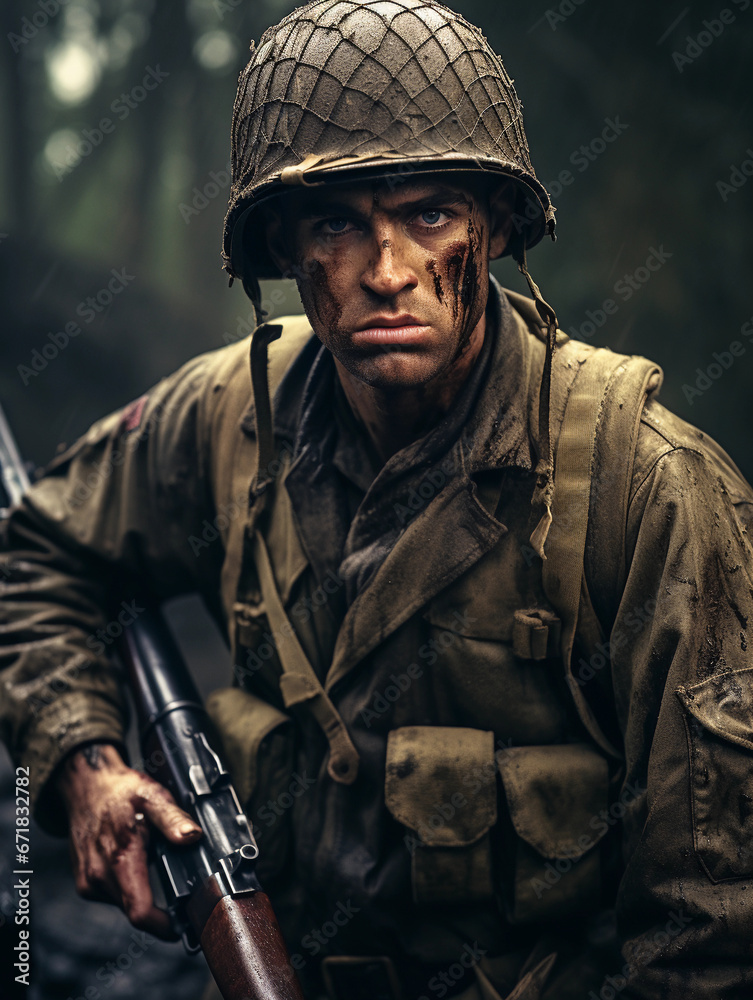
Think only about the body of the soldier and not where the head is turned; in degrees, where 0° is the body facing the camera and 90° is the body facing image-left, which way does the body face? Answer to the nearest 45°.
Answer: approximately 0°
